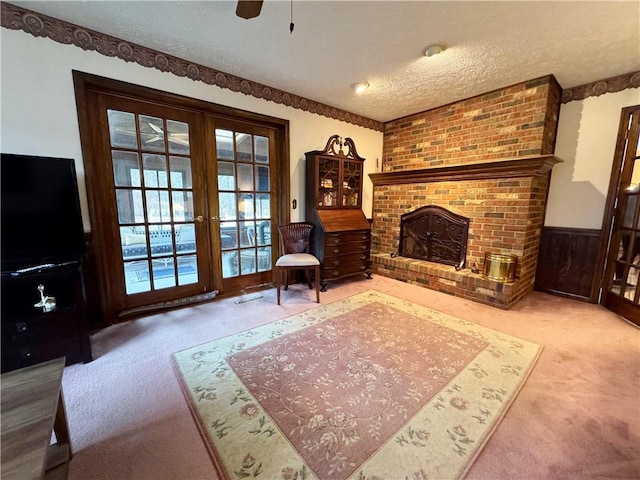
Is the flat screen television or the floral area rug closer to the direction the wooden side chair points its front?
the floral area rug

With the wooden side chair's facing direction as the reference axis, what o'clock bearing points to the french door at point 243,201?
The french door is roughly at 3 o'clock from the wooden side chair.

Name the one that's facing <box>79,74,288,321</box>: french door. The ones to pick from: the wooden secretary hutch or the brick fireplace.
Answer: the brick fireplace

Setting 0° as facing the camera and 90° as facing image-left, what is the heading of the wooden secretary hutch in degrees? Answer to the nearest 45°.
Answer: approximately 315°

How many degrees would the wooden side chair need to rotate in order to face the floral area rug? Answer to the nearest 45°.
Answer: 0° — it already faces it

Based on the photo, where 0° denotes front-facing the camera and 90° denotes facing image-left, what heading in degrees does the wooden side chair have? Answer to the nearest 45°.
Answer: approximately 0°

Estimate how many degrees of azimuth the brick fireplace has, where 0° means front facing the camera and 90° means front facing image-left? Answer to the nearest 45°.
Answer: approximately 45°

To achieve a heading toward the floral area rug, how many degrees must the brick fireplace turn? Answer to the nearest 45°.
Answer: approximately 45° to its left

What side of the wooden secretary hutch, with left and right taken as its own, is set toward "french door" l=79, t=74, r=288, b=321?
right

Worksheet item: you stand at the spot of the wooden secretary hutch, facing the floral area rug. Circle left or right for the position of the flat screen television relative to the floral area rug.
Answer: right

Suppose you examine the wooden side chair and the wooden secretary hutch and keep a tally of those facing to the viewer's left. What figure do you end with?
0
